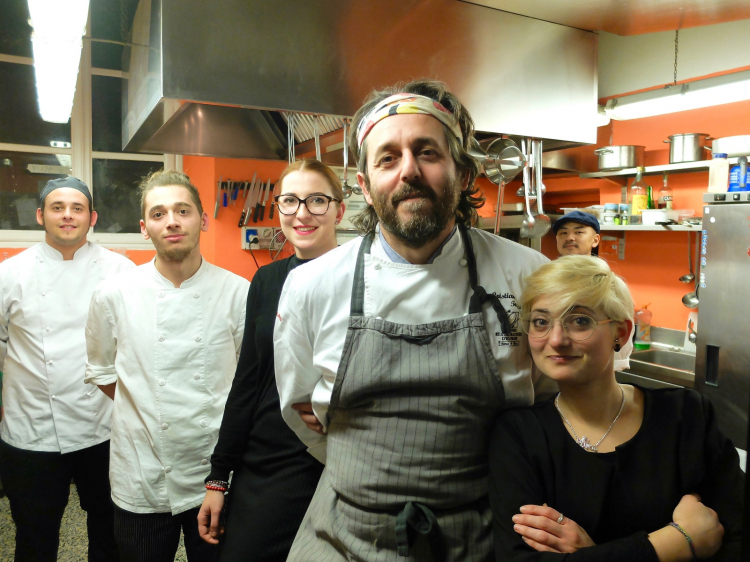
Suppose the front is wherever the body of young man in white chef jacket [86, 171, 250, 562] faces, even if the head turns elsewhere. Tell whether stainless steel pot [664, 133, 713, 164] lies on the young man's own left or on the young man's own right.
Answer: on the young man's own left

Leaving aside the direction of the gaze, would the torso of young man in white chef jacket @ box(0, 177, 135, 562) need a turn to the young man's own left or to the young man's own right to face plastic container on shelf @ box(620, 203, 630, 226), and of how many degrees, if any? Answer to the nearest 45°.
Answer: approximately 90° to the young man's own left

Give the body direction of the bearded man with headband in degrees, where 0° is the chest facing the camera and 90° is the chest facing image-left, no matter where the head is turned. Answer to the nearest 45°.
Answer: approximately 0°

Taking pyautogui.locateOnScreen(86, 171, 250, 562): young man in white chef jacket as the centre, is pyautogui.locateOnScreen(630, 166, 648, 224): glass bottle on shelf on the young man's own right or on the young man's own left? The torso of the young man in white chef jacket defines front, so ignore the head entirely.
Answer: on the young man's own left

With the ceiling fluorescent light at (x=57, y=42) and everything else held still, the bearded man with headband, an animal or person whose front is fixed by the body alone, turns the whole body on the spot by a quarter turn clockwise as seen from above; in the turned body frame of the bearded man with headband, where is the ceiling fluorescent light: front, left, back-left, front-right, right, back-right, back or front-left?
front-right

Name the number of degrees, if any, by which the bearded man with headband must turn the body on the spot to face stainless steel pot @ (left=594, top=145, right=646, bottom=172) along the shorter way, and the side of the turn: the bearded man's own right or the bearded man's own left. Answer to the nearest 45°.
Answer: approximately 135° to the bearded man's own left
